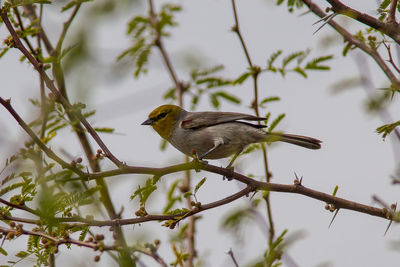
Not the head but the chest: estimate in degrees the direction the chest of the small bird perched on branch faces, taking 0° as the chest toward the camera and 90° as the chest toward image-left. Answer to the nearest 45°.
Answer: approximately 90°
